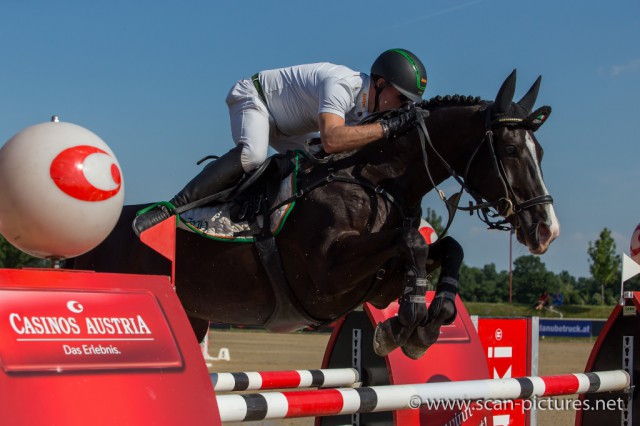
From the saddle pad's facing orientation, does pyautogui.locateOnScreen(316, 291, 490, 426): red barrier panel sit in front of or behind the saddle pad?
in front

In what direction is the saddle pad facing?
to the viewer's right

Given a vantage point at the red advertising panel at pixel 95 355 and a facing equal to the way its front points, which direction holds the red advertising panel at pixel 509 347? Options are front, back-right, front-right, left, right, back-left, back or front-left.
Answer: back-left

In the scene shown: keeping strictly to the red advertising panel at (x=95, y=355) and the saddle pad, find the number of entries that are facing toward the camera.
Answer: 1

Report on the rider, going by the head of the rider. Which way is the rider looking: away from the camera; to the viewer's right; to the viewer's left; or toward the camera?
to the viewer's right

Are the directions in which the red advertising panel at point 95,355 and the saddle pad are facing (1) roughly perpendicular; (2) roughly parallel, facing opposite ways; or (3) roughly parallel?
roughly perpendicular

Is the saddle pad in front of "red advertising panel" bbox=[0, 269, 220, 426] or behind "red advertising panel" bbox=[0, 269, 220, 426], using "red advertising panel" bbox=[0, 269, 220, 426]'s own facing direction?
behind

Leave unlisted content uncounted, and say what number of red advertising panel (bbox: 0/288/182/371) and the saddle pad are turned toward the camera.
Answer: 1

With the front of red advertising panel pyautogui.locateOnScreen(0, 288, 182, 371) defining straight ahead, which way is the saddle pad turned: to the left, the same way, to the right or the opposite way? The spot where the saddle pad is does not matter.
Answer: to the left

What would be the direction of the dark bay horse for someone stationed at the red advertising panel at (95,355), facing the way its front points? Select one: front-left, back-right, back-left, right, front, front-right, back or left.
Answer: back-left
